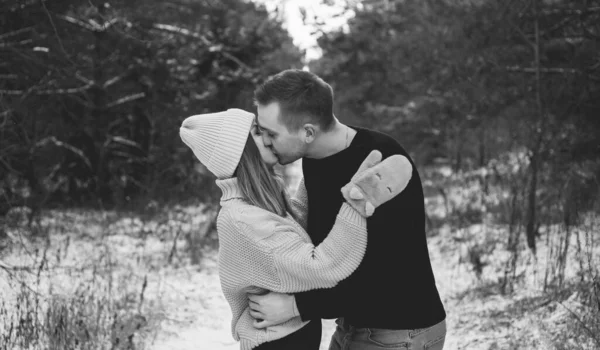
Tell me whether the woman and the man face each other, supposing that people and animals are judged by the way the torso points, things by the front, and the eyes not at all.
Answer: yes

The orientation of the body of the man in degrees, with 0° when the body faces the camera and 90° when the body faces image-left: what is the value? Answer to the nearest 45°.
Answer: approximately 90°

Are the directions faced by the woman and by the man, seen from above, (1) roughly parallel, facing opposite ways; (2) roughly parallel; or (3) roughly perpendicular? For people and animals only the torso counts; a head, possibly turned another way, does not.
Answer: roughly parallel, facing opposite ways

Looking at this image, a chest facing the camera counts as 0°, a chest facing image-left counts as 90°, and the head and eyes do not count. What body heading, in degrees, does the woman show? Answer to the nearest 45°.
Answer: approximately 270°

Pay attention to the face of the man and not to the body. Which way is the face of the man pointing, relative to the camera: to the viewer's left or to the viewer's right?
to the viewer's left
